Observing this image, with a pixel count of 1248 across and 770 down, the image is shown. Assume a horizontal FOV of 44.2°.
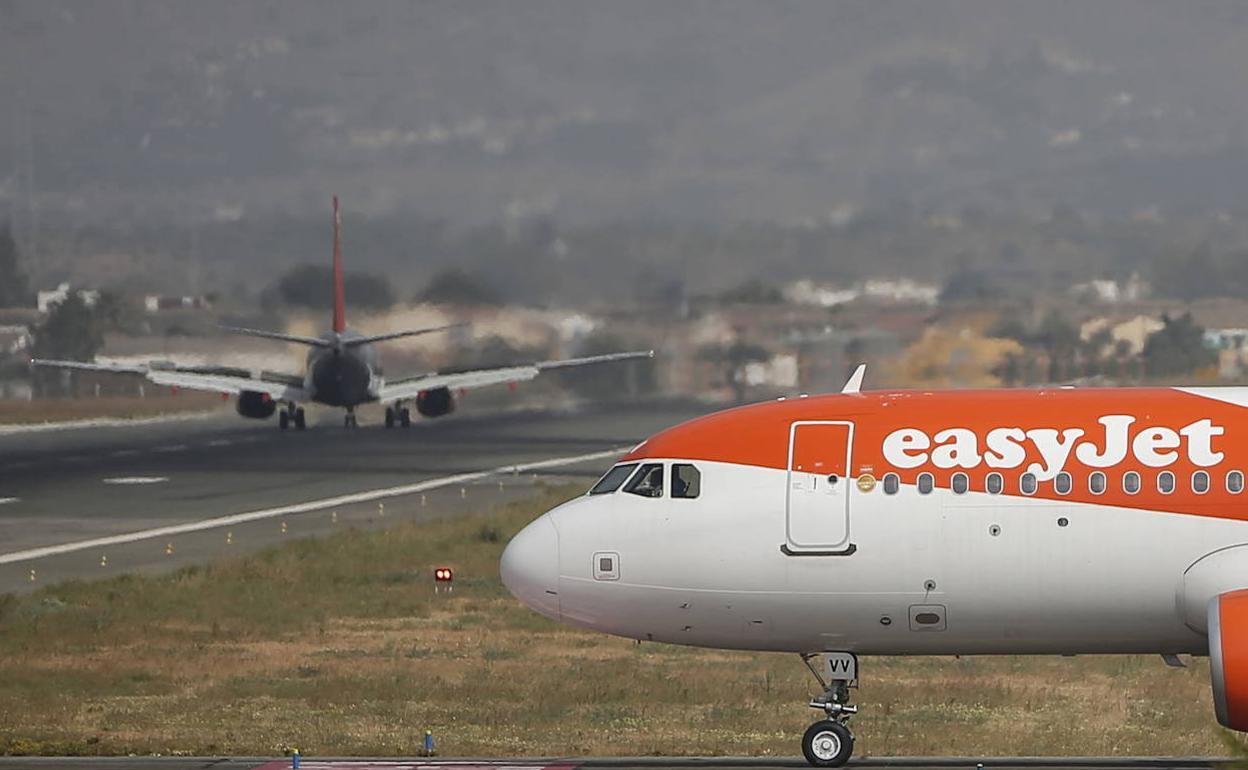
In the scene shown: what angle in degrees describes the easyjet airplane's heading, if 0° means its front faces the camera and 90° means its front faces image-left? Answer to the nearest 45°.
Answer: approximately 90°
